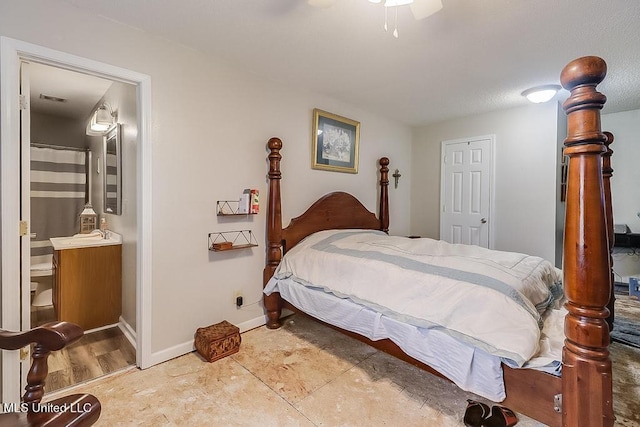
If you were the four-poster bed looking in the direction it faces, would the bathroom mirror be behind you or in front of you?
behind

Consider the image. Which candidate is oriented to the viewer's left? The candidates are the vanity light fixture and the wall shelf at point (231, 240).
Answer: the vanity light fixture

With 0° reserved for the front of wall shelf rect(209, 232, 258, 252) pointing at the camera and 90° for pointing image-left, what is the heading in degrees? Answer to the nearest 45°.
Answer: approximately 315°

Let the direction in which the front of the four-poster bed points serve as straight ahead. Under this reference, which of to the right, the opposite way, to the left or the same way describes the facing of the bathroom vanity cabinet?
to the right

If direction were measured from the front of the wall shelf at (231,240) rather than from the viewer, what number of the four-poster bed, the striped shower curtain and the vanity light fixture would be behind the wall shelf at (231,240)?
2

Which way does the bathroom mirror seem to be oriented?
to the viewer's left

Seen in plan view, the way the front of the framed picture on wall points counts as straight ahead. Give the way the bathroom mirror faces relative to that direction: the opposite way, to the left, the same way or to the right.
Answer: to the right

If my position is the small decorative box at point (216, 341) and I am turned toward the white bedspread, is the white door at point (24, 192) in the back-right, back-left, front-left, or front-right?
back-right

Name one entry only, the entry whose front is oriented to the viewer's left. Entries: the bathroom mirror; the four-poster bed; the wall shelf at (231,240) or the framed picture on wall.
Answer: the bathroom mirror

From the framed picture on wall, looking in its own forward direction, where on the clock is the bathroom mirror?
The bathroom mirror is roughly at 4 o'clock from the framed picture on wall.

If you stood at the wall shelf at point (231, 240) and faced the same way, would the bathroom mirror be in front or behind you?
behind

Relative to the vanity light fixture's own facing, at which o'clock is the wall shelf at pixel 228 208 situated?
The wall shelf is roughly at 8 o'clock from the vanity light fixture.

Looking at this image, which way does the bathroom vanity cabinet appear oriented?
to the viewer's left

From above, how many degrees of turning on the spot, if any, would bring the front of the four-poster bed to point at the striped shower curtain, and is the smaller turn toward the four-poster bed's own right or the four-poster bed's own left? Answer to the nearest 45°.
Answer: approximately 135° to the four-poster bed's own right
